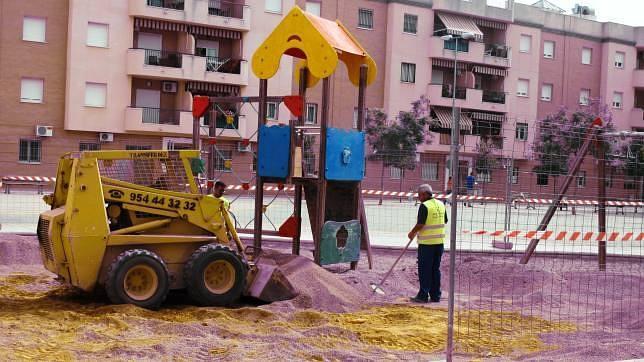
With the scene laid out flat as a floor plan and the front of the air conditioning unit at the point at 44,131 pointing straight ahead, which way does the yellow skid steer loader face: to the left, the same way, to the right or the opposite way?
to the left

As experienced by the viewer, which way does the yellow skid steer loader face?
facing to the right of the viewer

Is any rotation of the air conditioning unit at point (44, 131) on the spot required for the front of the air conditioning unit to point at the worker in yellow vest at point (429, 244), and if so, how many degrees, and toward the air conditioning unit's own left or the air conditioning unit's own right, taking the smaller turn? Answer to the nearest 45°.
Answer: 0° — it already faces them

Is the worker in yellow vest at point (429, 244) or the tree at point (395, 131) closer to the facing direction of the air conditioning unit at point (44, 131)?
the worker in yellow vest

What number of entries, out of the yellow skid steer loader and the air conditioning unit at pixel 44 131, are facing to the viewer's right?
1

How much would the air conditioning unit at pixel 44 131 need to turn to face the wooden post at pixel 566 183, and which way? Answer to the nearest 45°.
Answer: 0° — it already faces it
